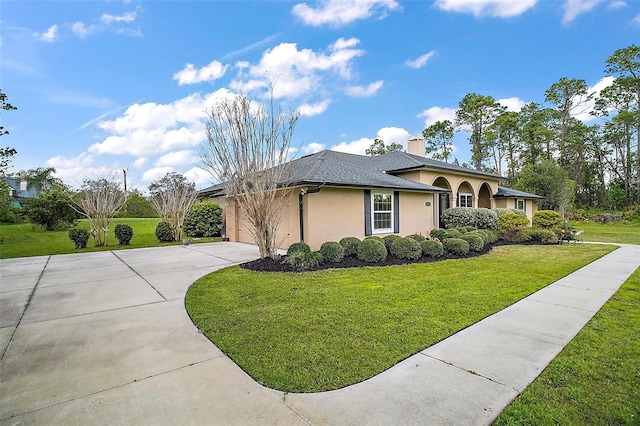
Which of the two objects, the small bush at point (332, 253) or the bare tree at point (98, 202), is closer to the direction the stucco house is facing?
the small bush

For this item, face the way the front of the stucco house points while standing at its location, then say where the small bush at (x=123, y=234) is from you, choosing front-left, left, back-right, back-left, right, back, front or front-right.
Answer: back-right

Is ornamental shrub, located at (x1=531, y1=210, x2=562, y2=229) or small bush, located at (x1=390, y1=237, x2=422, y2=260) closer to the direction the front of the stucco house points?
the small bush

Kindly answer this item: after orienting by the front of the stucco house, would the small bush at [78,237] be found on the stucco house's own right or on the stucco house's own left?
on the stucco house's own right

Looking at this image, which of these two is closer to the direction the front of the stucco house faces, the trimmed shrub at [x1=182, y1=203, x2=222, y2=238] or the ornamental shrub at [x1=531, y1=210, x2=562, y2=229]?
the ornamental shrub

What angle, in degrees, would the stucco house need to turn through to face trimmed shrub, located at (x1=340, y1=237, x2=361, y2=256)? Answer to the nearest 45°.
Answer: approximately 45° to its right

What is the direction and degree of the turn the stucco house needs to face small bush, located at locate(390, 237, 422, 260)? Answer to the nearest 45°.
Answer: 0° — it already faces it

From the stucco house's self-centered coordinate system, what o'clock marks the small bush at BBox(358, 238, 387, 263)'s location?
The small bush is roughly at 1 o'clock from the stucco house.

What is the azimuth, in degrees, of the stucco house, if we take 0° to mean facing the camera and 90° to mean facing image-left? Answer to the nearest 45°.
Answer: approximately 315°

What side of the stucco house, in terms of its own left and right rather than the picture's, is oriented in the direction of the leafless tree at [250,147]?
right

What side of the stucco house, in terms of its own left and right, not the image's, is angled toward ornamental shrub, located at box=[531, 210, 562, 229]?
left
